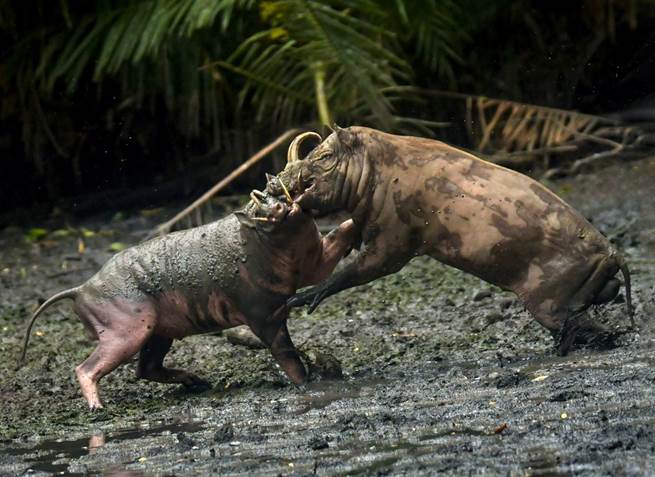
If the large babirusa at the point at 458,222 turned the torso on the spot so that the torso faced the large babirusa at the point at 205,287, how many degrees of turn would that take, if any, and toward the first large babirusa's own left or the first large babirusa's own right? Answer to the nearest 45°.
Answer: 0° — it already faces it

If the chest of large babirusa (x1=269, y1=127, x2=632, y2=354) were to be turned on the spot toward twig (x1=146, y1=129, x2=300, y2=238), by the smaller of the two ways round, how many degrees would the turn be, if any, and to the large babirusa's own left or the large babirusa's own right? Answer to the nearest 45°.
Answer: approximately 45° to the large babirusa's own right

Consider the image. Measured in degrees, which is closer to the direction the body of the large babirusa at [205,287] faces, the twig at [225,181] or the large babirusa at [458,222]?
the large babirusa

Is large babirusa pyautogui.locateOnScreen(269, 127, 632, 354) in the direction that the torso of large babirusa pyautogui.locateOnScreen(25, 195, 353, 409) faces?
yes

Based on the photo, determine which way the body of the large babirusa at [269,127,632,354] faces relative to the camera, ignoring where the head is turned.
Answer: to the viewer's left

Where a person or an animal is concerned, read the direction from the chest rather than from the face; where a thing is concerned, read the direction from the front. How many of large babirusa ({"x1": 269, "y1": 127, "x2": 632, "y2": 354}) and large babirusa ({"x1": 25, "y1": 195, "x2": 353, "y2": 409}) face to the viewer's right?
1

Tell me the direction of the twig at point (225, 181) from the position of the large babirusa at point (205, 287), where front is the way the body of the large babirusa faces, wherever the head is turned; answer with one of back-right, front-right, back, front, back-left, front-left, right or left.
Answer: left

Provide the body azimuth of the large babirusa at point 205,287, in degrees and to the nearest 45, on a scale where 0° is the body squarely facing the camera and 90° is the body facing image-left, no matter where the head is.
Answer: approximately 270°

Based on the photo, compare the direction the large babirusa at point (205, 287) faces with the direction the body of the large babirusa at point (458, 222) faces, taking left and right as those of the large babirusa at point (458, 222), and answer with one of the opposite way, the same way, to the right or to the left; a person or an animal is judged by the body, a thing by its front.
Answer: the opposite way
